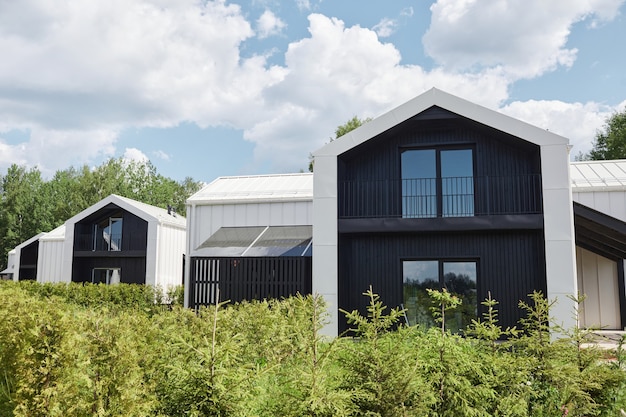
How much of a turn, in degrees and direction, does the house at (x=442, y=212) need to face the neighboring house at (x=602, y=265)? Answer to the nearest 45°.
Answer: approximately 135° to its left

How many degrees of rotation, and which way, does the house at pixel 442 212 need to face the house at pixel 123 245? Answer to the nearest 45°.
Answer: approximately 135° to its right

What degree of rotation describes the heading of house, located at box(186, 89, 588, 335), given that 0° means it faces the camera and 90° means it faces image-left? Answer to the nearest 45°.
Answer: approximately 0°

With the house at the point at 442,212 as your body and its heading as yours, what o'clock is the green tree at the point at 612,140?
The green tree is roughly at 7 o'clock from the house.
